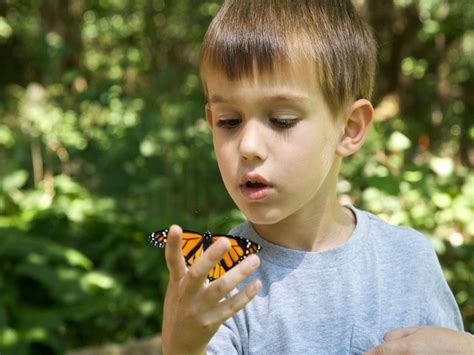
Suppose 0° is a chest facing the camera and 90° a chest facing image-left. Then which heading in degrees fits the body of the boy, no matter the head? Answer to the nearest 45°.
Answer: approximately 45°

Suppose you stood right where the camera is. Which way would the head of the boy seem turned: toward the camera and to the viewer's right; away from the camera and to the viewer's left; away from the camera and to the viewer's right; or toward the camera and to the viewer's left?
toward the camera and to the viewer's left

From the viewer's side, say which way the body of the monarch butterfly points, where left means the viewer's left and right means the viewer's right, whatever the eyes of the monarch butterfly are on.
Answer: facing away from the viewer
